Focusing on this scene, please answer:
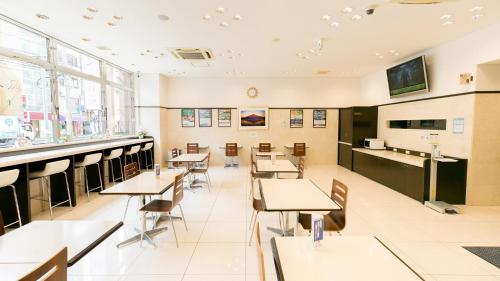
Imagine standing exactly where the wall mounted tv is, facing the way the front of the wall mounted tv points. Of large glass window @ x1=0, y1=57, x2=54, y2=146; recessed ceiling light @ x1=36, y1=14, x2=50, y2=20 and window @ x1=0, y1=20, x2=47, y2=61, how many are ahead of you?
3

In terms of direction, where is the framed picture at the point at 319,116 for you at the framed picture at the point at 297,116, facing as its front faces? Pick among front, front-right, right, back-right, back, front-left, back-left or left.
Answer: left

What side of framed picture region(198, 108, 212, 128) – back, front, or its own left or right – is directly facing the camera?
front

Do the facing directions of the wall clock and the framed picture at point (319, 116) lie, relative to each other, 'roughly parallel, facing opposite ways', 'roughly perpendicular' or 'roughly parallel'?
roughly parallel

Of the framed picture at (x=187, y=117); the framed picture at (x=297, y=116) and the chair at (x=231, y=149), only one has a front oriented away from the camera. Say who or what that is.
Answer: the chair

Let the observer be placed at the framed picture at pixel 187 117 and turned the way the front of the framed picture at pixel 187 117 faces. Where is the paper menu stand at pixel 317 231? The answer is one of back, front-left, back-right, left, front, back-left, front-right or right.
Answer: front

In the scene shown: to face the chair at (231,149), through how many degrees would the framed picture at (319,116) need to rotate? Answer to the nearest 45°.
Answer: approximately 45° to its right

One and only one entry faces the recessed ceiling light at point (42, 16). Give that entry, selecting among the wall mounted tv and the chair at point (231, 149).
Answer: the wall mounted tv

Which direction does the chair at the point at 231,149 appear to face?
away from the camera

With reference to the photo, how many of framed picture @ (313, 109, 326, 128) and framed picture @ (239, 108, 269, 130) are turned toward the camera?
2

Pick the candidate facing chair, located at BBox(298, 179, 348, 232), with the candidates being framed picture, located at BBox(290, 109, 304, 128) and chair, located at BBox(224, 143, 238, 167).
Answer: the framed picture

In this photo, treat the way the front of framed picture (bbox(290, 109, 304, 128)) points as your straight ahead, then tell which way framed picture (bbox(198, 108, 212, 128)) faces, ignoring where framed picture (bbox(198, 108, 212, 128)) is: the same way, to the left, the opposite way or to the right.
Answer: the same way

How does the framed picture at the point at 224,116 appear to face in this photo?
toward the camera

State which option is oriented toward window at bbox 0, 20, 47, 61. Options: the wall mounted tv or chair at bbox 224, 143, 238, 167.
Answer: the wall mounted tv

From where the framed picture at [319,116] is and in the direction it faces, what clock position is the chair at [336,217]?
The chair is roughly at 12 o'clock from the framed picture.
